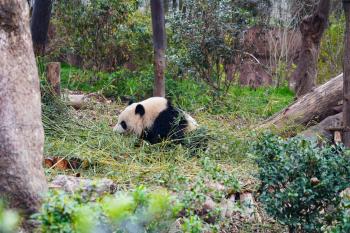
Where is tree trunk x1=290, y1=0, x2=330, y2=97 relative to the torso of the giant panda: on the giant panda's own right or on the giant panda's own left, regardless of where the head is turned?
on the giant panda's own right

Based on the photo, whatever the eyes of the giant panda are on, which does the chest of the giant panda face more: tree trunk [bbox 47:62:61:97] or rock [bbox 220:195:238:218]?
the tree trunk

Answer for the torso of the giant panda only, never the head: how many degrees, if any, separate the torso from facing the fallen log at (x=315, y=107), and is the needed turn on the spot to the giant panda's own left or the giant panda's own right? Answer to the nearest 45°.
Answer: approximately 180°

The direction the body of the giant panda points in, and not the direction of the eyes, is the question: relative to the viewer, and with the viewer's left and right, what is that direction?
facing to the left of the viewer

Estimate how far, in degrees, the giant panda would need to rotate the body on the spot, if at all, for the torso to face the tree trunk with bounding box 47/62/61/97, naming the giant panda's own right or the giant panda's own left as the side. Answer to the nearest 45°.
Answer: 0° — it already faces it

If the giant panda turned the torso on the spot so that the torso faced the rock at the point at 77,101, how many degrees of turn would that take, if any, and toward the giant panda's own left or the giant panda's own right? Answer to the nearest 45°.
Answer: approximately 45° to the giant panda's own right

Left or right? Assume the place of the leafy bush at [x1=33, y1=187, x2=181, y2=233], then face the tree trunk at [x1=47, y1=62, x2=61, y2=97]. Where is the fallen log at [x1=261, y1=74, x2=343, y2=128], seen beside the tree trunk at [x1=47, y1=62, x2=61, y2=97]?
right

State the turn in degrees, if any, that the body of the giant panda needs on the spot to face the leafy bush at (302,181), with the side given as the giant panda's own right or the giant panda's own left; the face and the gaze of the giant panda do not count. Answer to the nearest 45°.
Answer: approximately 135° to the giant panda's own left
